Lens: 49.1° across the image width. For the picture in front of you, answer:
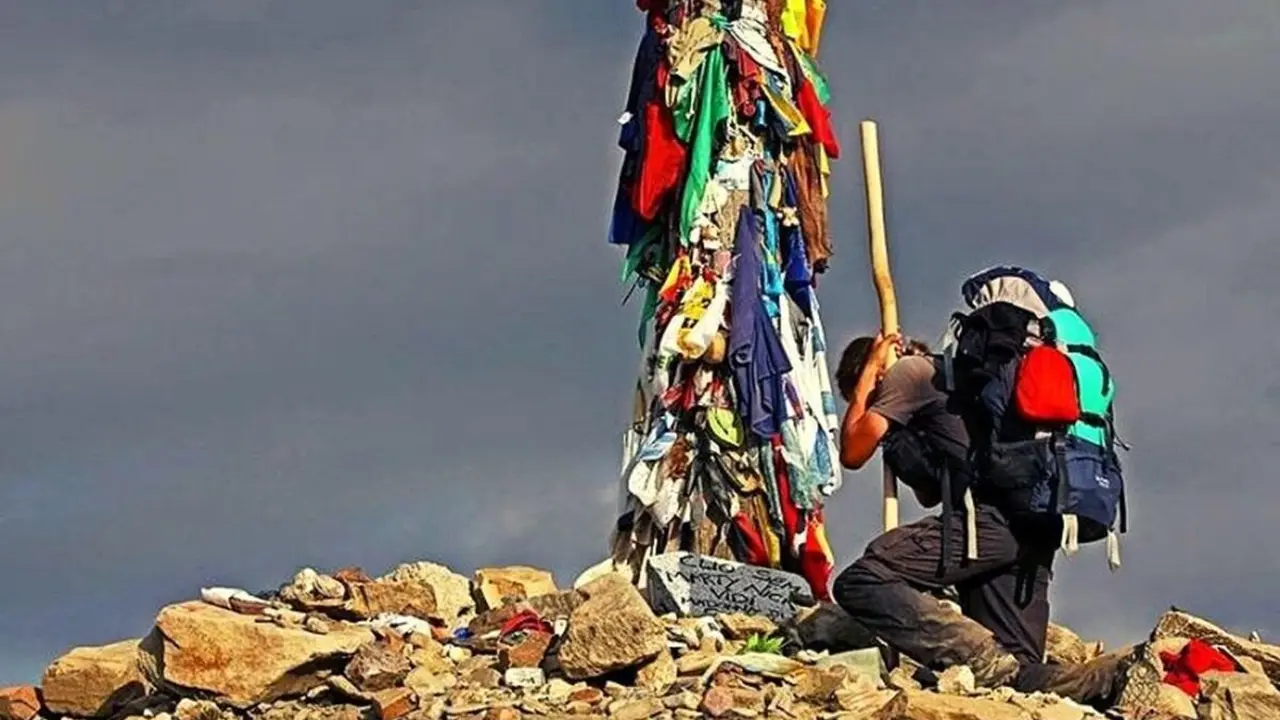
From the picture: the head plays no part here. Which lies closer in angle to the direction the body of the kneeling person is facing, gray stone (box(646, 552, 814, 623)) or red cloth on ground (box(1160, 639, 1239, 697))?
the gray stone

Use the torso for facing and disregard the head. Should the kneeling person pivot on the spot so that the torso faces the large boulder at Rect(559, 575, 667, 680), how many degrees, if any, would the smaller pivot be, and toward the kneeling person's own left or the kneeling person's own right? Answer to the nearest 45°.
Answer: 0° — they already face it

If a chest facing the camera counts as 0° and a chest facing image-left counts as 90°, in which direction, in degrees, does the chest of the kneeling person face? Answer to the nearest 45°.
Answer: approximately 90°

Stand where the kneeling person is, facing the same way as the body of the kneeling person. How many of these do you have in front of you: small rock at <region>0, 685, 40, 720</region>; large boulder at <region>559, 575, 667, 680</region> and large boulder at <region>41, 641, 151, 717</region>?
3

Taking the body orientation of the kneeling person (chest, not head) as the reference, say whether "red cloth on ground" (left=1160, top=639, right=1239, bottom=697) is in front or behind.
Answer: behind

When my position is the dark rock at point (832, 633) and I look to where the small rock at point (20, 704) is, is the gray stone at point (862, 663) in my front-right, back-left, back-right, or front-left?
back-left

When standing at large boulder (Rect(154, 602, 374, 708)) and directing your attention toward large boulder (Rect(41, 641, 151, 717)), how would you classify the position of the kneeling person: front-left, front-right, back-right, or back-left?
back-right

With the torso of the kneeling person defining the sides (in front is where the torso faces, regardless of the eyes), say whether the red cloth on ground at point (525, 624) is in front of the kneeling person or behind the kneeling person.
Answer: in front

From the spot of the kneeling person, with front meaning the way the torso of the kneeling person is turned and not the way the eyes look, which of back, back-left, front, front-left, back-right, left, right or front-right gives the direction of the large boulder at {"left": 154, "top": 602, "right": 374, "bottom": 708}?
front

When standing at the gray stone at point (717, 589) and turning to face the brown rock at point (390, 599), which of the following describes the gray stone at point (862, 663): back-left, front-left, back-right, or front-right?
back-left
